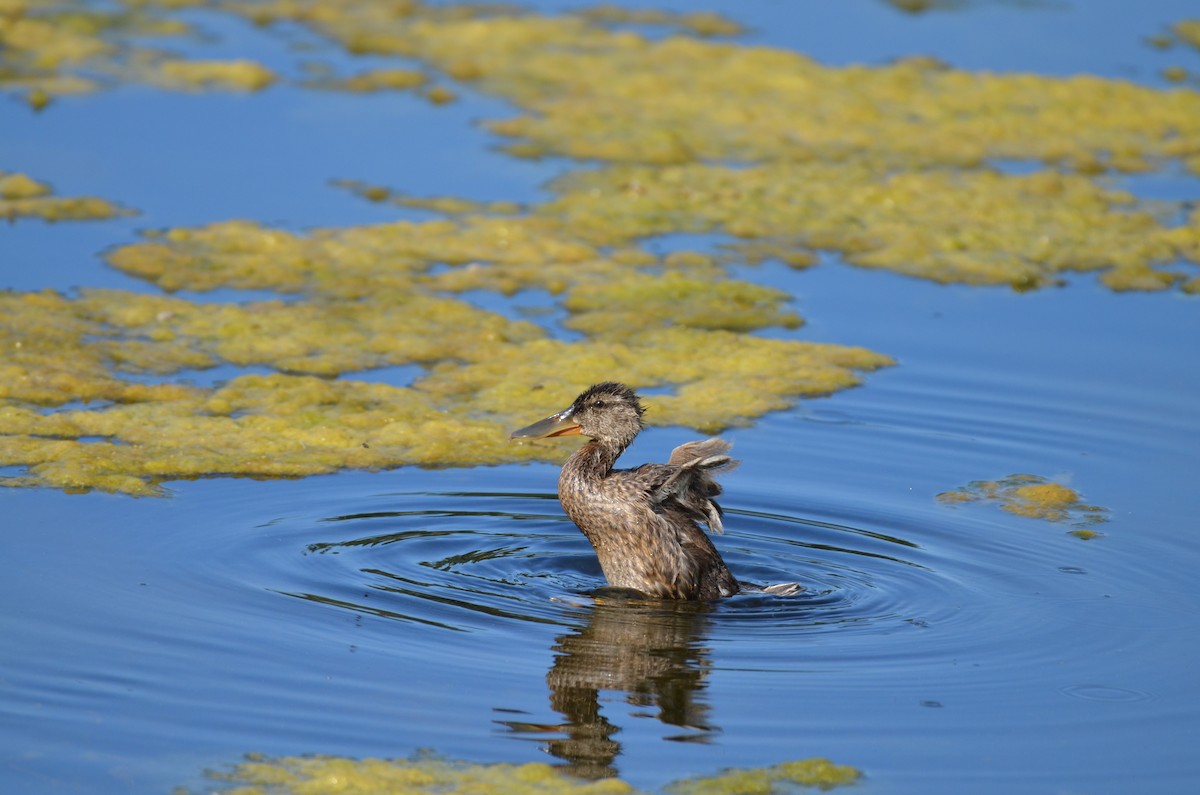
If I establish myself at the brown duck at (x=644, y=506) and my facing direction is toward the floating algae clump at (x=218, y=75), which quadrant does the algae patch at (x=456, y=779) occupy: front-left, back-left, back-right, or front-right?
back-left

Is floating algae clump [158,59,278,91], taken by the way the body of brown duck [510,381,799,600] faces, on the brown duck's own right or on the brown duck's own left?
on the brown duck's own right

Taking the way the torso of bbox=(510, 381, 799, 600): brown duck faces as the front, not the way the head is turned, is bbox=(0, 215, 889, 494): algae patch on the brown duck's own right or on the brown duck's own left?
on the brown duck's own right

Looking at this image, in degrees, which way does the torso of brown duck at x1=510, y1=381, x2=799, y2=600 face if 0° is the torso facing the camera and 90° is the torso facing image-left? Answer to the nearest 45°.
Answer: approximately 90°

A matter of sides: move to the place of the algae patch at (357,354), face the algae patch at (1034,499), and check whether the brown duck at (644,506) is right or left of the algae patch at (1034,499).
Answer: right

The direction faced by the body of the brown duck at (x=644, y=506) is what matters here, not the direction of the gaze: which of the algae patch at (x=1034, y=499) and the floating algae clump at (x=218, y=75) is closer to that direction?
the floating algae clump

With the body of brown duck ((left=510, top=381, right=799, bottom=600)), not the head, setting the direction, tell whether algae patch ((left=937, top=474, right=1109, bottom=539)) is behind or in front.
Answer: behind

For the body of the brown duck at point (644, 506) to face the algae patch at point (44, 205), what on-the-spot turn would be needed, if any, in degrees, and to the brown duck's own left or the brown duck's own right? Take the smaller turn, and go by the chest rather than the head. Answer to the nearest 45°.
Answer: approximately 45° to the brown duck's own right
